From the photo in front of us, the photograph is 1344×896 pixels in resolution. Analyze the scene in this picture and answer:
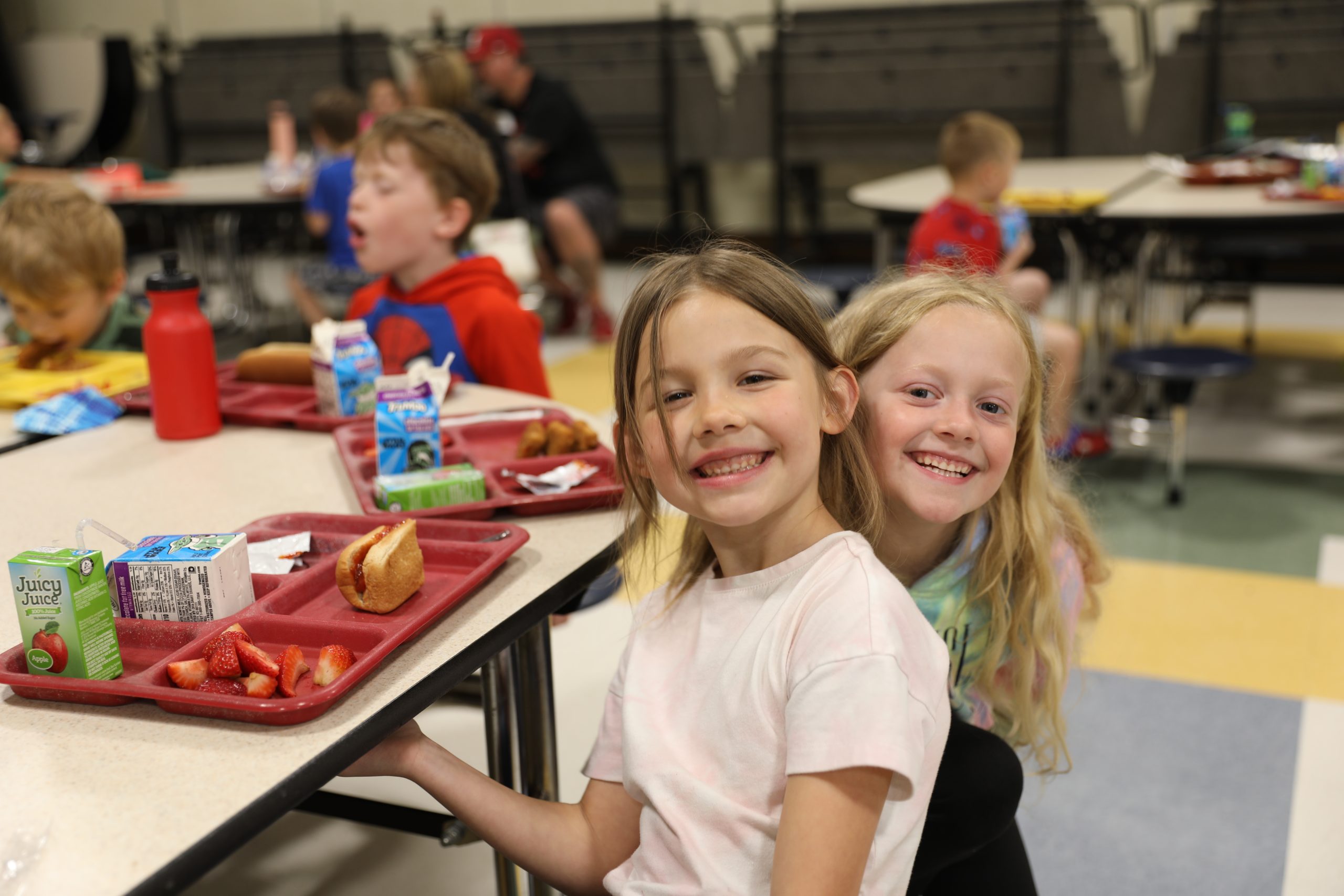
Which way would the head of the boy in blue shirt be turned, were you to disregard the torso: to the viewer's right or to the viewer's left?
to the viewer's left

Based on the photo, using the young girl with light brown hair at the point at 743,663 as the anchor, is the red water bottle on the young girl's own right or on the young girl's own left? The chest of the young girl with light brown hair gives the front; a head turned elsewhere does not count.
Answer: on the young girl's own right

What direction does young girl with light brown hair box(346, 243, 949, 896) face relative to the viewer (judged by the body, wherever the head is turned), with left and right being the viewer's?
facing the viewer and to the left of the viewer

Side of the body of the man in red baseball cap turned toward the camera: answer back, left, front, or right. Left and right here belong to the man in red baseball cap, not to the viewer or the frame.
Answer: left

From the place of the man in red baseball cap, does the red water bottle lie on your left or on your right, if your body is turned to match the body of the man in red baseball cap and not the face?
on your left

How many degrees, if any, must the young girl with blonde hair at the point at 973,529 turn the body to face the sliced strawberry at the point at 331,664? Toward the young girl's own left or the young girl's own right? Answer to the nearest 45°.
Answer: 0° — they already face it

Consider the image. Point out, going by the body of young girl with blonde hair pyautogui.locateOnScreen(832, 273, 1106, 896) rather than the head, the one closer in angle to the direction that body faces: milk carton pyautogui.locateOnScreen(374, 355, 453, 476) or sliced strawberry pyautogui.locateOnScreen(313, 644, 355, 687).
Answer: the sliced strawberry

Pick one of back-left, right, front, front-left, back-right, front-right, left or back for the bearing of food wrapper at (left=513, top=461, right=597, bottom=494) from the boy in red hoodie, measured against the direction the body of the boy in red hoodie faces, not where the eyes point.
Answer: front-left

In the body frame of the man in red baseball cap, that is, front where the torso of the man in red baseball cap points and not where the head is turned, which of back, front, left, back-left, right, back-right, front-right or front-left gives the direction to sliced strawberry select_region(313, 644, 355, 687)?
left
